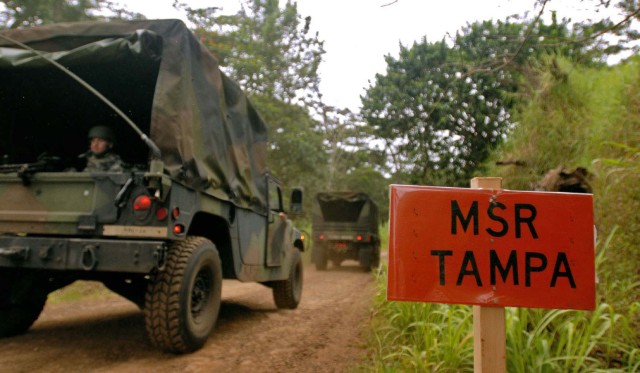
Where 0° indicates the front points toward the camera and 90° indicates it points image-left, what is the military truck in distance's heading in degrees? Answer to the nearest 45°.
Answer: approximately 180°

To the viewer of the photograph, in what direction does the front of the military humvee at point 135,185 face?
facing away from the viewer and to the right of the viewer

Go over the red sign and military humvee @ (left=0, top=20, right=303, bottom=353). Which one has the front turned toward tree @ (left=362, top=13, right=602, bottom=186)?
the military humvee

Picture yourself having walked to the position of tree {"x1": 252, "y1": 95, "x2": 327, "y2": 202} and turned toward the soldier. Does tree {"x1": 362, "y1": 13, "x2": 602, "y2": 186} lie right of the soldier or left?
left

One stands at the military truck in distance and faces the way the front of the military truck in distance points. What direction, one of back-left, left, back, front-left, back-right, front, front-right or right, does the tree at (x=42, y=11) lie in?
back-left

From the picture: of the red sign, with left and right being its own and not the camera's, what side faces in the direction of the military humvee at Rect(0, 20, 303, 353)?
right

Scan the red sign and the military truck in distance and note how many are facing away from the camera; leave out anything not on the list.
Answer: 1

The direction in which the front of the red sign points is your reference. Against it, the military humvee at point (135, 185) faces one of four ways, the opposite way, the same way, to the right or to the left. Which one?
the opposite way

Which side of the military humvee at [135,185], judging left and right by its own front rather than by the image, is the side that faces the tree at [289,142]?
front

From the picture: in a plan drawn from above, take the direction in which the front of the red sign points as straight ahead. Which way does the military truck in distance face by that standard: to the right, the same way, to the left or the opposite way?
the opposite way

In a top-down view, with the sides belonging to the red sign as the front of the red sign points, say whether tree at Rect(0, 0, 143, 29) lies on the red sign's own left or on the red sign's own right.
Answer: on the red sign's own right

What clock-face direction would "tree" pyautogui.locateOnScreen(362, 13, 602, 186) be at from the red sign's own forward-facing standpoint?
The tree is roughly at 6 o'clock from the red sign.

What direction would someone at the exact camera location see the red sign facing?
facing the viewer
